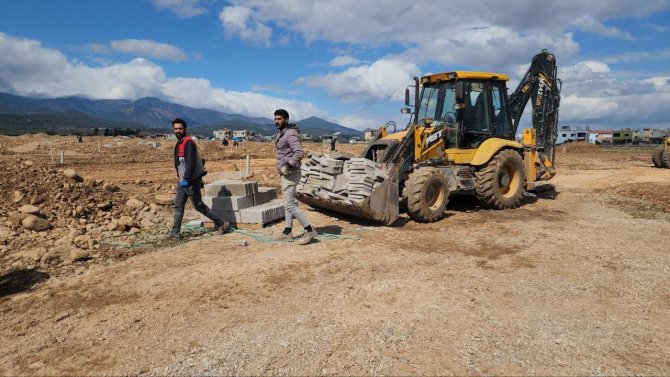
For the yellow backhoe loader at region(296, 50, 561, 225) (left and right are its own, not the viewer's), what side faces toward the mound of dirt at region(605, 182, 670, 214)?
back

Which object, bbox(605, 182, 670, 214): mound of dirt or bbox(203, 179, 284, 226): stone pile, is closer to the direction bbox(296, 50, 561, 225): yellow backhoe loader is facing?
the stone pile

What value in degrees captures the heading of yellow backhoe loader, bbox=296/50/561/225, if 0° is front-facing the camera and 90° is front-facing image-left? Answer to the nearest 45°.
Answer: approximately 45°

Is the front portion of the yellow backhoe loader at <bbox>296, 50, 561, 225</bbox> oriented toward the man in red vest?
yes
